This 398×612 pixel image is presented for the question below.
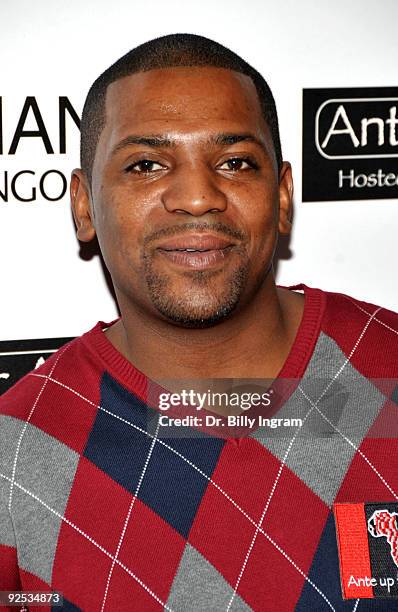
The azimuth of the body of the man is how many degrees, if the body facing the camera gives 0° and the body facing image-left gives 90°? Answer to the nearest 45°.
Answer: approximately 0°
